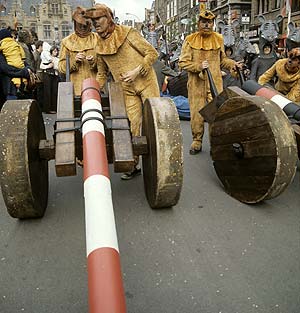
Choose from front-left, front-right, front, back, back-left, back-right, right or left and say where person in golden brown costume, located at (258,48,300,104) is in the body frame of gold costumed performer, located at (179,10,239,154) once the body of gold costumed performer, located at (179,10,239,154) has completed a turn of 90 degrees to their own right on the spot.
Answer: back

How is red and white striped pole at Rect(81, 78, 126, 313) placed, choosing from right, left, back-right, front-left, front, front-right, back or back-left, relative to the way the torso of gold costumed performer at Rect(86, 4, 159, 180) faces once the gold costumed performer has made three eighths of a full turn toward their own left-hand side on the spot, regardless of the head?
right

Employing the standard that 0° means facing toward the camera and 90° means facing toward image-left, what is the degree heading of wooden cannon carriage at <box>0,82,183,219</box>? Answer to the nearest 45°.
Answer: approximately 0°

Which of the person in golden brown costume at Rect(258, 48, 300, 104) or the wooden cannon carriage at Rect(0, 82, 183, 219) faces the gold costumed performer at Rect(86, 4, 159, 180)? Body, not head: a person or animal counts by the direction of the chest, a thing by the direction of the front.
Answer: the person in golden brown costume at Rect(258, 48, 300, 104)

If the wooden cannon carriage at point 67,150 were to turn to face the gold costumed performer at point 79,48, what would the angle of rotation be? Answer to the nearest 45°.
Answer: approximately 180°

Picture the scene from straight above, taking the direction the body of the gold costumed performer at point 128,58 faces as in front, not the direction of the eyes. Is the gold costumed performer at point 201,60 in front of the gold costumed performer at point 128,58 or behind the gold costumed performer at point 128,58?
behind

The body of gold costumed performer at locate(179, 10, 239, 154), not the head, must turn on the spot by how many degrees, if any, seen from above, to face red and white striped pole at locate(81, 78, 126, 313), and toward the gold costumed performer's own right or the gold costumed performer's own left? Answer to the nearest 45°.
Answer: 0° — they already face it

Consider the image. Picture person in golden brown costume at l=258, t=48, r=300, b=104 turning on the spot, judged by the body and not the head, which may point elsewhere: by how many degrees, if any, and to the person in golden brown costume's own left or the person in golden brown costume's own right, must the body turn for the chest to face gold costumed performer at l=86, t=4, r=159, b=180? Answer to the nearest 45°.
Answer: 0° — they already face them

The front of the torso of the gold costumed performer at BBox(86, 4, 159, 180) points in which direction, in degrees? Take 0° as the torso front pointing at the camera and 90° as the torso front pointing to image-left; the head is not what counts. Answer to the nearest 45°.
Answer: approximately 45°

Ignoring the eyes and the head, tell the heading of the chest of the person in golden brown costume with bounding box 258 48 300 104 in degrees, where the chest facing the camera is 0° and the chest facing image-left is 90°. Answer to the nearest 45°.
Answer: approximately 45°

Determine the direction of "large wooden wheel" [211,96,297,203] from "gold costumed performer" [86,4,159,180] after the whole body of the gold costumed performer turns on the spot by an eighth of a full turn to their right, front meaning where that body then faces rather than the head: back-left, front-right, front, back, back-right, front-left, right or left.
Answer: back-left

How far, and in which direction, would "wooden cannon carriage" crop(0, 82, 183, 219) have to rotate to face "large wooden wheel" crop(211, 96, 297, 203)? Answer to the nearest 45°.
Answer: approximately 90° to its left

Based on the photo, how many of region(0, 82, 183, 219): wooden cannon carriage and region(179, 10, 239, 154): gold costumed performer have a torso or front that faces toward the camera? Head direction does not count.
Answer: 2
